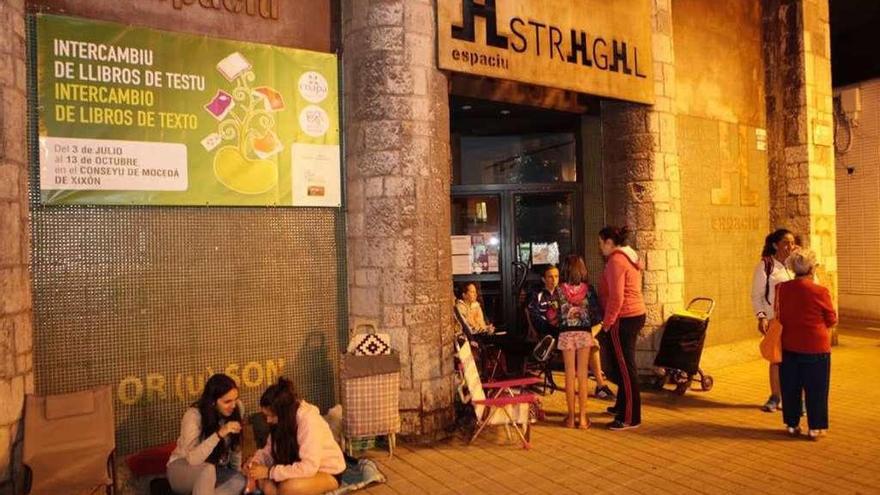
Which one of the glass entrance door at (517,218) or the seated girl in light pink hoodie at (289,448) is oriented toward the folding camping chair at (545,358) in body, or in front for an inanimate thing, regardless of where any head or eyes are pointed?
the glass entrance door

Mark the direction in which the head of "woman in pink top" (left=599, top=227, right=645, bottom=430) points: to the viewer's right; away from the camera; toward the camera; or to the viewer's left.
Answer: to the viewer's left

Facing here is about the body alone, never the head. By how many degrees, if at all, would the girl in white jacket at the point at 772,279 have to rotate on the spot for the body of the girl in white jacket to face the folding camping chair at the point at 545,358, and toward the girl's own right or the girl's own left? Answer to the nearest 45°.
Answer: approximately 135° to the girl's own right

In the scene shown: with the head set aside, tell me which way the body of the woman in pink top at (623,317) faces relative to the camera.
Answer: to the viewer's left

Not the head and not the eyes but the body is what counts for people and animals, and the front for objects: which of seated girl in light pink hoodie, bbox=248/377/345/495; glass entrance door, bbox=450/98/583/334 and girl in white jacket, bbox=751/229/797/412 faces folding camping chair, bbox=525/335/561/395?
the glass entrance door

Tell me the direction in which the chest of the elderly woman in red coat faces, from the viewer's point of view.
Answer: away from the camera

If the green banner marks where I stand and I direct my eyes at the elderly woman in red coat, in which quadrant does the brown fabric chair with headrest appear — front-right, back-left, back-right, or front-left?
back-right

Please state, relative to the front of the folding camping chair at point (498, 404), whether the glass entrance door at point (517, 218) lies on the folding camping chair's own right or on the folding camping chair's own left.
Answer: on the folding camping chair's own left

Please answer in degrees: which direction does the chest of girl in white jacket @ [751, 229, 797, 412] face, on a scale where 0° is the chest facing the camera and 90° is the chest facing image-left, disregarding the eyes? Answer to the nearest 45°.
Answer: approximately 315°

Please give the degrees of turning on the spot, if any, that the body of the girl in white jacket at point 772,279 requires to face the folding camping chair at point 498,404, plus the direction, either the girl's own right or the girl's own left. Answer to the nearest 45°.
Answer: approximately 90° to the girl's own right

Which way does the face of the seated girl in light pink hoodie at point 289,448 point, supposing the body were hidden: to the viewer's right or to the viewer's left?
to the viewer's left

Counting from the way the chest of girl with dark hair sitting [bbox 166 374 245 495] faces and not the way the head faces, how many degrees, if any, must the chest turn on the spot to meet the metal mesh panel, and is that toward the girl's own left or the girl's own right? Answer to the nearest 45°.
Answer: approximately 135° to the girl's own left

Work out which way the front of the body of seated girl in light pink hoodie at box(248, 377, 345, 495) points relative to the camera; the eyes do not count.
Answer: to the viewer's left

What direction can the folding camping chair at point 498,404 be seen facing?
to the viewer's right

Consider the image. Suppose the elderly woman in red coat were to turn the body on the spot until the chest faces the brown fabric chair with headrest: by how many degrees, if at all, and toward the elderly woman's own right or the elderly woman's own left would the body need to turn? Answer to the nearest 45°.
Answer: approximately 135° to the elderly woman's own left
